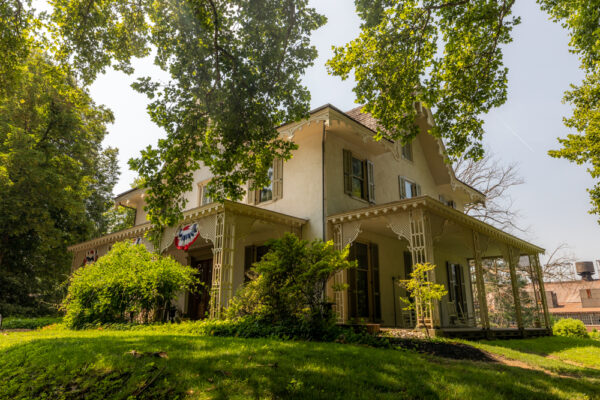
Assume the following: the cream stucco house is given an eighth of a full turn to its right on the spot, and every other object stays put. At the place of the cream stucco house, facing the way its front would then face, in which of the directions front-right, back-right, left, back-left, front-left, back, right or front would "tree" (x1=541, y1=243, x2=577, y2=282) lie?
back-right

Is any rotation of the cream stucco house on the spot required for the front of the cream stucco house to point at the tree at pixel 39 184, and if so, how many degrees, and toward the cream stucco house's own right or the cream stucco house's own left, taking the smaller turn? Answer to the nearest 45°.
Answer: approximately 45° to the cream stucco house's own right

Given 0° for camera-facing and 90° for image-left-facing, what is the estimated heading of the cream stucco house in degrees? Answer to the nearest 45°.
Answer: approximately 45°

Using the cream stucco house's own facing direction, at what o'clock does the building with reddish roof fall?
The building with reddish roof is roughly at 6 o'clock from the cream stucco house.

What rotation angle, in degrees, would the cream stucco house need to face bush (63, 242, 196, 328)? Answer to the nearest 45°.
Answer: approximately 45° to its right
